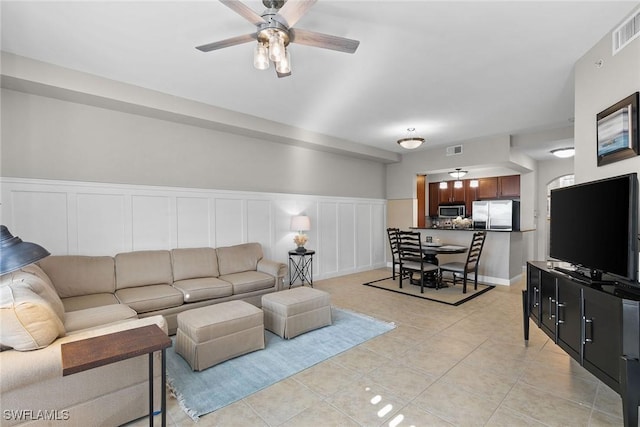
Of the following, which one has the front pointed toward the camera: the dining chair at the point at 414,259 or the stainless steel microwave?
the stainless steel microwave

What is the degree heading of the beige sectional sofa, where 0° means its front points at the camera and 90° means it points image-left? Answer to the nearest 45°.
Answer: approximately 315°

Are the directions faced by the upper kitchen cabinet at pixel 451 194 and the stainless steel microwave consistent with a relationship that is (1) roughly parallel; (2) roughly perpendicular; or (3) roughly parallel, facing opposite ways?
roughly parallel

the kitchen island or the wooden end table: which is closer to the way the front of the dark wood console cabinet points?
the wooden end table

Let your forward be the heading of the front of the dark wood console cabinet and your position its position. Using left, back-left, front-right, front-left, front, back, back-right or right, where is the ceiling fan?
front

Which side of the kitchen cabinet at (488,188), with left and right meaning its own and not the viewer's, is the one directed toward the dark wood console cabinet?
front

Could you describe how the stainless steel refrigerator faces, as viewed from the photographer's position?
facing the viewer

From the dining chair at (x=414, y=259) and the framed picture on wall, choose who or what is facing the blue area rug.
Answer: the framed picture on wall

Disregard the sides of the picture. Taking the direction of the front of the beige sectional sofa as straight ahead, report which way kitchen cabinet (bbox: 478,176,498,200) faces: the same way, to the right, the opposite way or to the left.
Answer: to the right

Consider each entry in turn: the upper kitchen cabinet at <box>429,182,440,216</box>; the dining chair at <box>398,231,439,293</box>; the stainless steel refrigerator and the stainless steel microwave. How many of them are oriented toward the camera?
3

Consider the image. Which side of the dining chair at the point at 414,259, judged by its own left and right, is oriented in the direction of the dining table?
front

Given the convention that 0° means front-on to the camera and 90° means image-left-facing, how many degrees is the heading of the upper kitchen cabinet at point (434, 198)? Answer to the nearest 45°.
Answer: approximately 0°

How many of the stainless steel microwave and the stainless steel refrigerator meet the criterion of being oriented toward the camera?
2

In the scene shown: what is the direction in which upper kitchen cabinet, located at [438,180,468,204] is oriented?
toward the camera

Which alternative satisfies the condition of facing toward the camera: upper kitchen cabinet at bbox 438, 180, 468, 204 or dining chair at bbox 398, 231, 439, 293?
the upper kitchen cabinet

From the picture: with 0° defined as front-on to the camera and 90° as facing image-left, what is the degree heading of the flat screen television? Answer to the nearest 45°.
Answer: approximately 45°

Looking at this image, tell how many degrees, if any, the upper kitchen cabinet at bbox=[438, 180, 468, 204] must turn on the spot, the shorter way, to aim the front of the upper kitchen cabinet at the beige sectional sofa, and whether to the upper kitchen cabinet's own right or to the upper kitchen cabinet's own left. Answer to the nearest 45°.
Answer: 0° — it already faces it

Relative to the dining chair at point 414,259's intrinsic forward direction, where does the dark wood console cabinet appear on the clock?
The dark wood console cabinet is roughly at 4 o'clock from the dining chair.

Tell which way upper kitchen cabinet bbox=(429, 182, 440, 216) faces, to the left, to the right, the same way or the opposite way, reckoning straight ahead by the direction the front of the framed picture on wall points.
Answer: to the left
